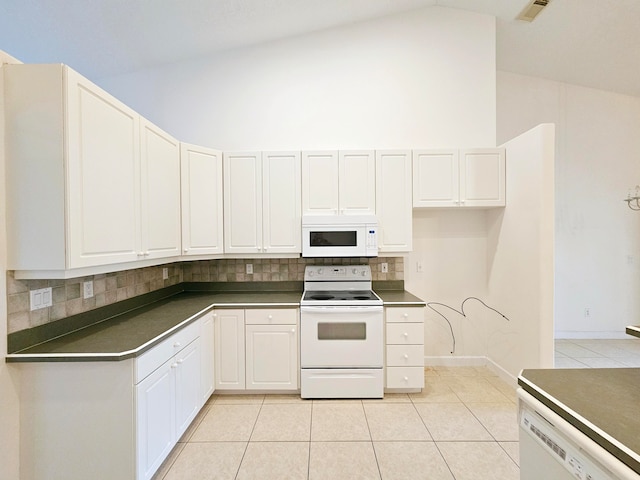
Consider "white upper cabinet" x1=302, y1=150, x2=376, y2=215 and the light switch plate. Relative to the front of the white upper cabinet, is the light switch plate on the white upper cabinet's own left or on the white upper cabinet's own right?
on the white upper cabinet's own right

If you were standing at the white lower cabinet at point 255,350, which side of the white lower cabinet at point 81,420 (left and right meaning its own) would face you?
left

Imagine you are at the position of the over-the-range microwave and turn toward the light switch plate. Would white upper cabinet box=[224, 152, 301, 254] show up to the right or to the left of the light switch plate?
right
